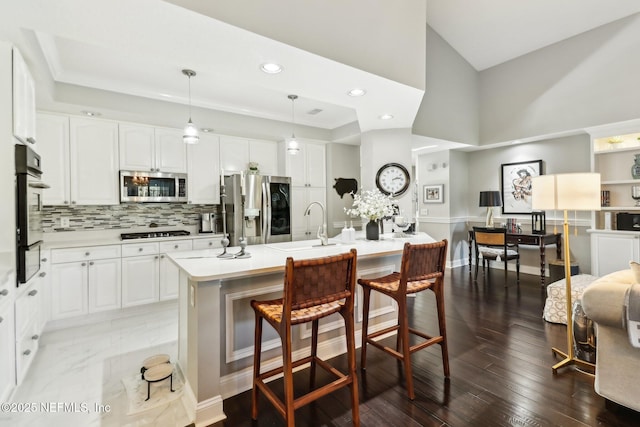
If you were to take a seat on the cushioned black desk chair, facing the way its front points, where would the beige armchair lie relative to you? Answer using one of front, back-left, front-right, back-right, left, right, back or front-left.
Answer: back-right

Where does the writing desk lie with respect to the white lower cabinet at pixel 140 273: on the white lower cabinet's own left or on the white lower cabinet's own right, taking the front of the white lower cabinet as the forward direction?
on the white lower cabinet's own left

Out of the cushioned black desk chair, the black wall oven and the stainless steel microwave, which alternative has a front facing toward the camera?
the stainless steel microwave

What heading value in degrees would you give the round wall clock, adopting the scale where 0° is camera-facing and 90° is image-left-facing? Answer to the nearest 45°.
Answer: approximately 0°

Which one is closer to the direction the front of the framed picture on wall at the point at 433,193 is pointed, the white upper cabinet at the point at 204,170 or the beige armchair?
the beige armchair

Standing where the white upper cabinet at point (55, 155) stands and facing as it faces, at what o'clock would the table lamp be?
The table lamp is roughly at 10 o'clock from the white upper cabinet.

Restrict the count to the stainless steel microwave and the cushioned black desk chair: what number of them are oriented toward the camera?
1

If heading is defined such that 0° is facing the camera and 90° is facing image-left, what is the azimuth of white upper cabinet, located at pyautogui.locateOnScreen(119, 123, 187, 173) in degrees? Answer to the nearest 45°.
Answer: approximately 0°

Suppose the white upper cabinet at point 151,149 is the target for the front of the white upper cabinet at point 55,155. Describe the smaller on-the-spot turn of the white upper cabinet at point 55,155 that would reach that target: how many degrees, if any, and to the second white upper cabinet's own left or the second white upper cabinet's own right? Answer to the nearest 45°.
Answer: approximately 90° to the second white upper cabinet's own left

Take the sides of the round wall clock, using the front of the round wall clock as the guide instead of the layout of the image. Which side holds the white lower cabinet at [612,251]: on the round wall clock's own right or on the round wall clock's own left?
on the round wall clock's own left

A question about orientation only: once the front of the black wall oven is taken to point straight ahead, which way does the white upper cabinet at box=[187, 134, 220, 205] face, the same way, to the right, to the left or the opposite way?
to the right

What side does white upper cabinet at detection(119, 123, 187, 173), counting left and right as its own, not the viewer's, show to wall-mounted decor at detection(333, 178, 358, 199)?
left

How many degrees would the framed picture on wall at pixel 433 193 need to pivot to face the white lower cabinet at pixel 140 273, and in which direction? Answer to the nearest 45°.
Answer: approximately 45° to its right
